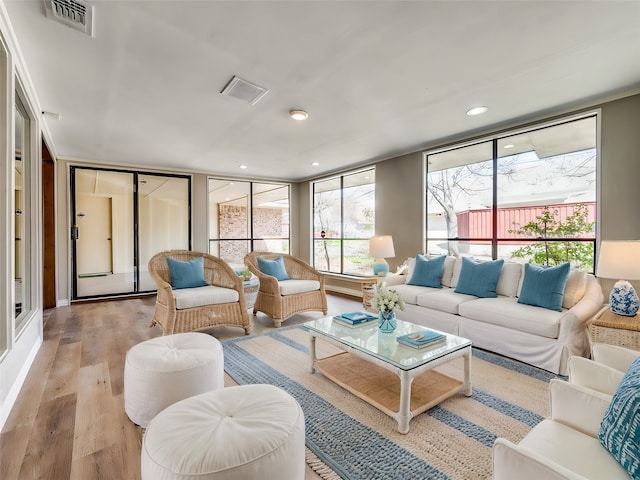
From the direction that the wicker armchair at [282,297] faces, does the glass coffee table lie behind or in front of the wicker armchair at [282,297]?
in front

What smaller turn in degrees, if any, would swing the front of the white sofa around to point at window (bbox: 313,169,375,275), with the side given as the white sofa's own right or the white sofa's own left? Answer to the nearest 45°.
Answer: approximately 90° to the white sofa's own right

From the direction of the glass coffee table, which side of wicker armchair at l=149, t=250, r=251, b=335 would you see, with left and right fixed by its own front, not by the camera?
front

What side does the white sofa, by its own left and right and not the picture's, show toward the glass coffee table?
front

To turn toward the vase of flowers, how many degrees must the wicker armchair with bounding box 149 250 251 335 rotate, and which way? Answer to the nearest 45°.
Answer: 0° — it already faces it

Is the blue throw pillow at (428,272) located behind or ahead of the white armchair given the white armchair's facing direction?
ahead

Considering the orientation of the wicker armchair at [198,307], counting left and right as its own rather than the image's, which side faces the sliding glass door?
back

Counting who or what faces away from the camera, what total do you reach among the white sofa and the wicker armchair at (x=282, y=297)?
0

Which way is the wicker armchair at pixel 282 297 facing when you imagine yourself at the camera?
facing the viewer and to the right of the viewer

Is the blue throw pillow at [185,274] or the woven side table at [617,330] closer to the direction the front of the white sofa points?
the blue throw pillow

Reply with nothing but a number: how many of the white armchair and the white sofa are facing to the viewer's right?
0

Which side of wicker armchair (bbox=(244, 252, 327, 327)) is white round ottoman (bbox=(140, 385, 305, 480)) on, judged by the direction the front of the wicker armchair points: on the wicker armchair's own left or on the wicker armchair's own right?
on the wicker armchair's own right
